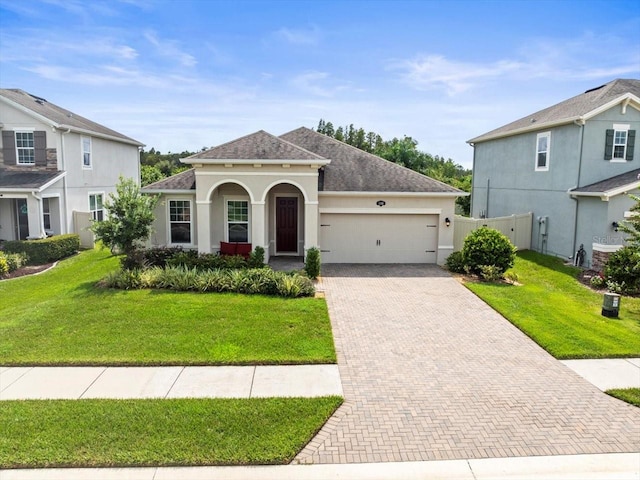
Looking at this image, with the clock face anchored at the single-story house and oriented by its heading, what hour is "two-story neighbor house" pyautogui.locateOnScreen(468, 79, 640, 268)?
The two-story neighbor house is roughly at 9 o'clock from the single-story house.

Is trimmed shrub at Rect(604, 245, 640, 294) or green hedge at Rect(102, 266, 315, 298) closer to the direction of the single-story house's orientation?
the green hedge

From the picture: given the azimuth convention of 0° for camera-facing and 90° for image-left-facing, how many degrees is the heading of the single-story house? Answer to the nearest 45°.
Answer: approximately 0°

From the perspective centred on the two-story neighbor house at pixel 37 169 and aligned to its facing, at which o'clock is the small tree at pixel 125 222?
The small tree is roughly at 10 o'clock from the two-story neighbor house.

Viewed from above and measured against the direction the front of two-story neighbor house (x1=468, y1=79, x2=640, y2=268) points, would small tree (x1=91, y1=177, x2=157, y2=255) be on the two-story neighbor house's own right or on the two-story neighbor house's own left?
on the two-story neighbor house's own right

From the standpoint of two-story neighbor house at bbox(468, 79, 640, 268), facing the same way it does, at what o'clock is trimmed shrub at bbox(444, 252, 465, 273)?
The trimmed shrub is roughly at 3 o'clock from the two-story neighbor house.

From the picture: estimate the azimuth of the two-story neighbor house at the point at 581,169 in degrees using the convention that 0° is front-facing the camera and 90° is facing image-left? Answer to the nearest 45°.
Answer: approximately 315°

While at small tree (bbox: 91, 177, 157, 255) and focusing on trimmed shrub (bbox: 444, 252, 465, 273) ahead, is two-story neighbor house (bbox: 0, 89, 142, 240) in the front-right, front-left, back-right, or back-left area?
back-left

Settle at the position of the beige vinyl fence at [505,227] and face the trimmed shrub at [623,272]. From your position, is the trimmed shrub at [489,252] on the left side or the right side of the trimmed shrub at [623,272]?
right
